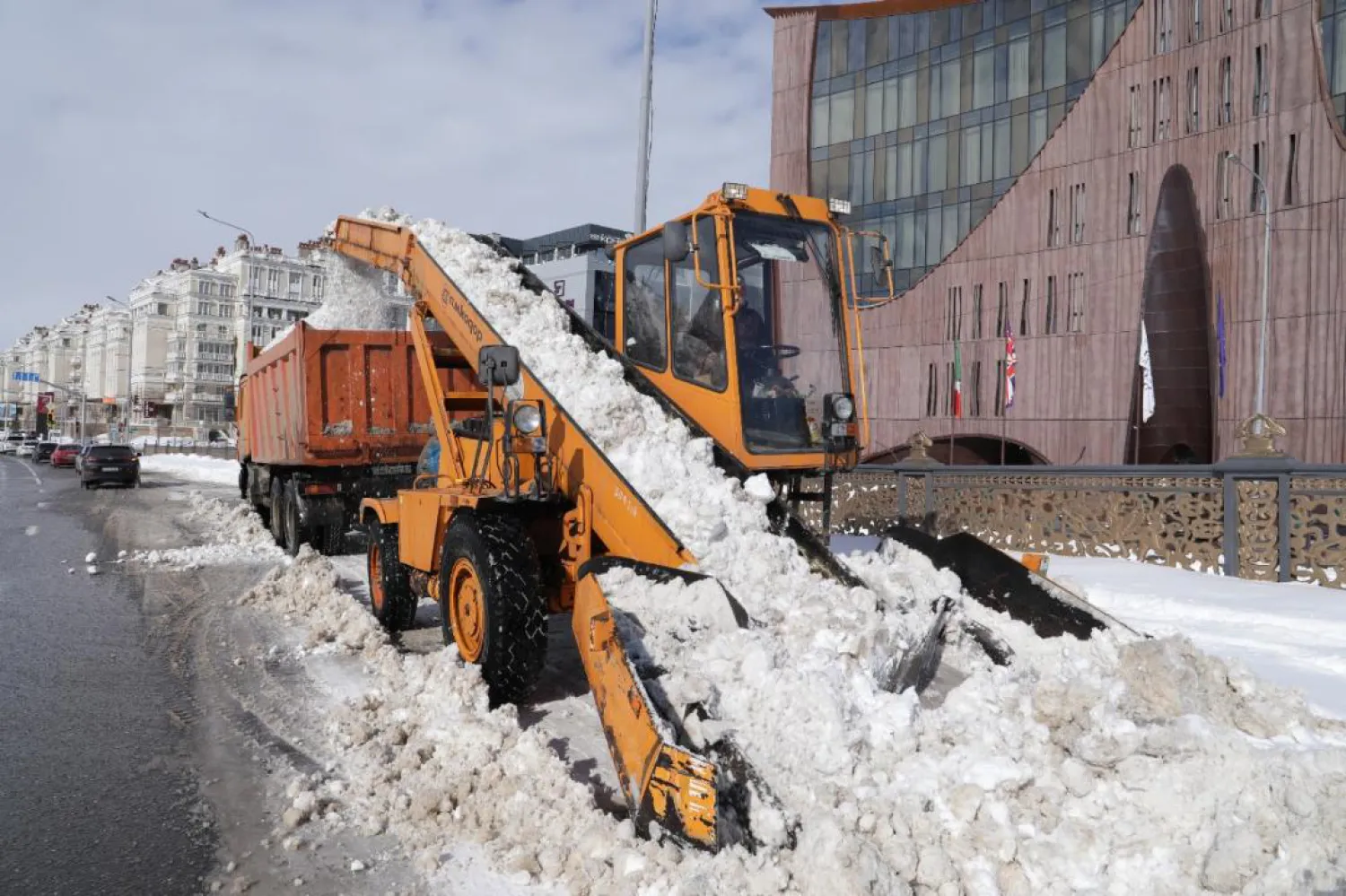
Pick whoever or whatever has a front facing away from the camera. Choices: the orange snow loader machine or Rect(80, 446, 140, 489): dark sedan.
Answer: the dark sedan

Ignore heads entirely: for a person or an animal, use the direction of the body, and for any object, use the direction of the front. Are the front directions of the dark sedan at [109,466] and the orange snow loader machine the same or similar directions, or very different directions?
very different directions

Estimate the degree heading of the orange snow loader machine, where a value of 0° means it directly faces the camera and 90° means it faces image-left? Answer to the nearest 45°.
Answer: approximately 315°

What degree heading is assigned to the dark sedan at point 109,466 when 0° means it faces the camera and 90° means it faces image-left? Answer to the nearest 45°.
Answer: approximately 180°

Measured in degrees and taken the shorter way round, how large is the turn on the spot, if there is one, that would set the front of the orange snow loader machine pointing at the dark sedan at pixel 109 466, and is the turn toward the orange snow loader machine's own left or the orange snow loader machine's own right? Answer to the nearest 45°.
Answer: approximately 180°

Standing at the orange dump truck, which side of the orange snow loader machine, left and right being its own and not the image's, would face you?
back

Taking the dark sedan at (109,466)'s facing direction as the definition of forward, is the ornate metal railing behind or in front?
behind

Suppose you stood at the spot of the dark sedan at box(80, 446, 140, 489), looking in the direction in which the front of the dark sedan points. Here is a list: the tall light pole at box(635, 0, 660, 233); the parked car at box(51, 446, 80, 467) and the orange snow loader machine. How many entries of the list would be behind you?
2

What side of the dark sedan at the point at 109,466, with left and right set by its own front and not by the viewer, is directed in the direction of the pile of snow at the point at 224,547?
back

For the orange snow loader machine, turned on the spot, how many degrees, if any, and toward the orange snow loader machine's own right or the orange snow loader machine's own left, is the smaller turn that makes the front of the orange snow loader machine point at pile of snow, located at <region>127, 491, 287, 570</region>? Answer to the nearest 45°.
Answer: approximately 180°

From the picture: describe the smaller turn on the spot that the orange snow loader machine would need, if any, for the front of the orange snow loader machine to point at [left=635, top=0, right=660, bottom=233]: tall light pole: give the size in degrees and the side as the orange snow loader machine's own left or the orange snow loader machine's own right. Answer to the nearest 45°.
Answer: approximately 135° to the orange snow loader machine's own left

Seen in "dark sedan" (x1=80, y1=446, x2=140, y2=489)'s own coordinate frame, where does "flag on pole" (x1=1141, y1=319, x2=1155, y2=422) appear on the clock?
The flag on pole is roughly at 4 o'clock from the dark sedan.

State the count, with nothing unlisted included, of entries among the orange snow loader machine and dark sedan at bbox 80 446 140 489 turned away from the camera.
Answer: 1

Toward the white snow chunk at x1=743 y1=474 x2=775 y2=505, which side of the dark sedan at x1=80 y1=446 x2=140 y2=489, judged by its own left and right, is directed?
back

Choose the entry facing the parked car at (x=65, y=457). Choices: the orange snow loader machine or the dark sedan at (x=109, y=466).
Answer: the dark sedan
